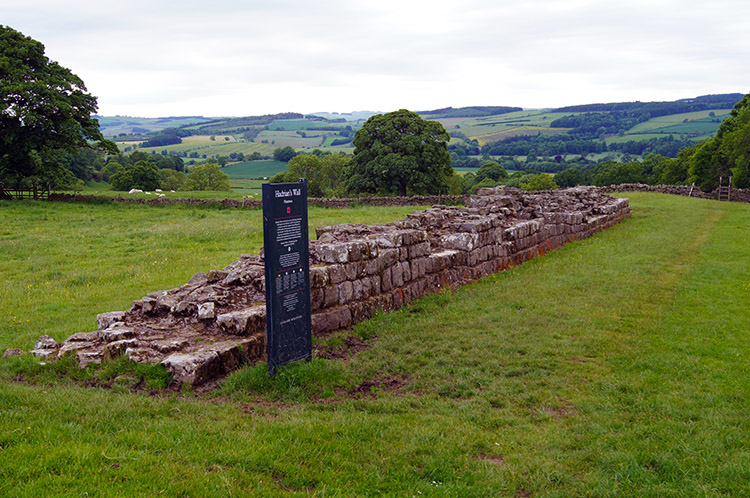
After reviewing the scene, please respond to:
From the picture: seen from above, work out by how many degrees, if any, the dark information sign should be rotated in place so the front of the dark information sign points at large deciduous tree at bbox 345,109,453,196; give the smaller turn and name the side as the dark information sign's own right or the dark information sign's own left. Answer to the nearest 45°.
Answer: approximately 135° to the dark information sign's own left

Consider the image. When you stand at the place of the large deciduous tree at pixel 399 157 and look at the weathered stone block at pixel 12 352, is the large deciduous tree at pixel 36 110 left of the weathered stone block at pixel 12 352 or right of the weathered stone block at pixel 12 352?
right

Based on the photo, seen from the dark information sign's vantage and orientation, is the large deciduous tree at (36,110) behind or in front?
behind

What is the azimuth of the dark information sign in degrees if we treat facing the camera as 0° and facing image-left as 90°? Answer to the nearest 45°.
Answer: approximately 315°

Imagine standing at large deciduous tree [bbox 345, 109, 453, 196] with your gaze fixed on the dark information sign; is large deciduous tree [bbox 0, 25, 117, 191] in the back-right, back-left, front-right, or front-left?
front-right

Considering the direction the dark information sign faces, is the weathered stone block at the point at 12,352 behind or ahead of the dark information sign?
behind
